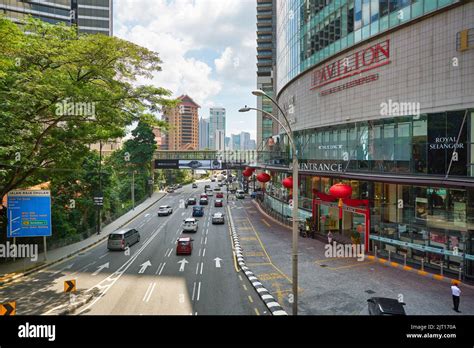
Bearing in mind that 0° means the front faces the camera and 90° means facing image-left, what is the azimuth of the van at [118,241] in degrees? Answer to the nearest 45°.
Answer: approximately 225°

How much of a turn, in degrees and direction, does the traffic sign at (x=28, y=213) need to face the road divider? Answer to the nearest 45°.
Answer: approximately 45° to its left

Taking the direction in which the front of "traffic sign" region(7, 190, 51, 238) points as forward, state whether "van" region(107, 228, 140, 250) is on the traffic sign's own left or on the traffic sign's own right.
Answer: on the traffic sign's own left

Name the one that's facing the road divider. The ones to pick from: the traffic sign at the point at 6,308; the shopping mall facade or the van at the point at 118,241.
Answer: the shopping mall facade

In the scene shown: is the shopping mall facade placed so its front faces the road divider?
yes

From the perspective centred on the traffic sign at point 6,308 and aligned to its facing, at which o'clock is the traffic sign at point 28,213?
the traffic sign at point 28,213 is roughly at 6 o'clock from the traffic sign at point 6,308.

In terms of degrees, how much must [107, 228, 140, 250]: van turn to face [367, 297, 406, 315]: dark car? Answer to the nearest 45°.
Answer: approximately 90° to its right

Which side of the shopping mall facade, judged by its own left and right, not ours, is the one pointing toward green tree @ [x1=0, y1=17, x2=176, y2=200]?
front

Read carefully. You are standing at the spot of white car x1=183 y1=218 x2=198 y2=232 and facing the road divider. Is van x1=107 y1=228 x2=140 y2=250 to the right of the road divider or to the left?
right

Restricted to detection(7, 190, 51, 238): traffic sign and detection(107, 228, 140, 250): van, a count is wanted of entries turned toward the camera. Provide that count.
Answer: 1

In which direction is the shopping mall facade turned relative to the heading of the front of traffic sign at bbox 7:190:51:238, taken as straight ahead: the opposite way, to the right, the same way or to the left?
to the right

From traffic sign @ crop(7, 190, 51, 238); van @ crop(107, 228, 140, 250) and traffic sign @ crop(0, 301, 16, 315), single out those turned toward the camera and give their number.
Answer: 2

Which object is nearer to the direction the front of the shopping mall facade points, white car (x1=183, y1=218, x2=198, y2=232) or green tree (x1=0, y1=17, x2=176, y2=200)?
the green tree
